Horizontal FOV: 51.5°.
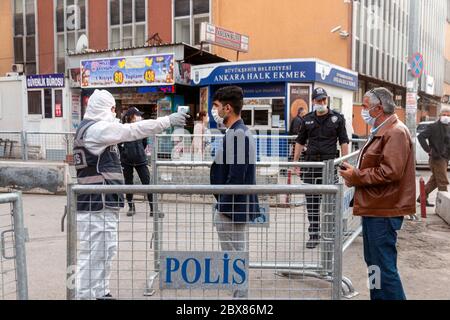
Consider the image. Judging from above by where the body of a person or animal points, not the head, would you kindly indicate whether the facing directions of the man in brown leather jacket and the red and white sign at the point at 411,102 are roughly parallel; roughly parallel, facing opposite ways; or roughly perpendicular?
roughly perpendicular

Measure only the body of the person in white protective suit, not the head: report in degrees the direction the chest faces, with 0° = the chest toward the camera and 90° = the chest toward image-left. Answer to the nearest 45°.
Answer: approximately 270°

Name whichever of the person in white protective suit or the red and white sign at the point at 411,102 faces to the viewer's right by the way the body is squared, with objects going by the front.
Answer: the person in white protective suit

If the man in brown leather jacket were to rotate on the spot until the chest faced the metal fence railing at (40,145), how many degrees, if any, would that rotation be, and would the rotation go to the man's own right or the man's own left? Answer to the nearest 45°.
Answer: approximately 45° to the man's own right

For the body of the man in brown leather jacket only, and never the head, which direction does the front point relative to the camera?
to the viewer's left

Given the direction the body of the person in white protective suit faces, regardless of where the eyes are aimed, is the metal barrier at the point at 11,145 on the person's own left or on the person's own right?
on the person's own left

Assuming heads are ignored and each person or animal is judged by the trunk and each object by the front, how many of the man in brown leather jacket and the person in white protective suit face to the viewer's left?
1

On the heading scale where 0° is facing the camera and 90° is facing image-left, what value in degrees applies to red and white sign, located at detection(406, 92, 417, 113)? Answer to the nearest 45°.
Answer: approximately 0°

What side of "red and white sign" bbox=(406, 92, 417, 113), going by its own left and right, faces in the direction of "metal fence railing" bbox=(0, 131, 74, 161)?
right
